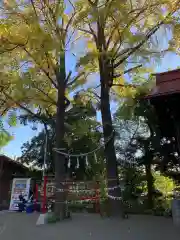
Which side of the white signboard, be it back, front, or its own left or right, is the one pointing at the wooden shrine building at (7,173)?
back

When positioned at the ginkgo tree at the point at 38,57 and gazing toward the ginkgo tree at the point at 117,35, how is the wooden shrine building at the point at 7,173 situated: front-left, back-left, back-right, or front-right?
back-left

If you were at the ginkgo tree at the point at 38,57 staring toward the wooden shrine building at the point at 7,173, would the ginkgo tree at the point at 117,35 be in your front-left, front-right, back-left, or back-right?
back-right

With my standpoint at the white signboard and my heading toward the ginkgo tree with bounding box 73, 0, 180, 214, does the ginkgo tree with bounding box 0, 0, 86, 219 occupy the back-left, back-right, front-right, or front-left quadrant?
front-right

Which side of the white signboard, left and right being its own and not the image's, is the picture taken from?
front
